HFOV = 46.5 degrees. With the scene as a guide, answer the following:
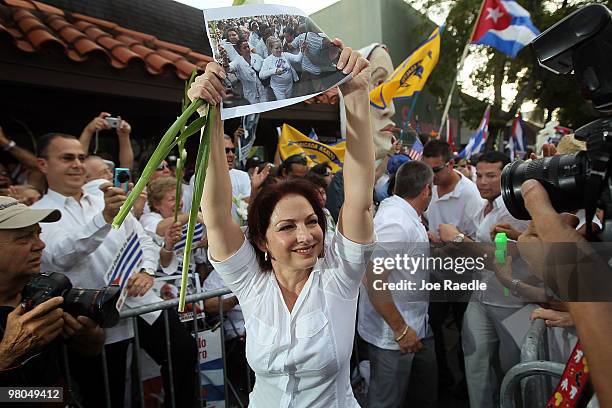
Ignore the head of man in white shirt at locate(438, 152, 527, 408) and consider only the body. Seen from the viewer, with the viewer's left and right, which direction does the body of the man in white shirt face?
facing the viewer and to the left of the viewer

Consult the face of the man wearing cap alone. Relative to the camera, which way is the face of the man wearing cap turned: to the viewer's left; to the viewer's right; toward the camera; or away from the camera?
to the viewer's right

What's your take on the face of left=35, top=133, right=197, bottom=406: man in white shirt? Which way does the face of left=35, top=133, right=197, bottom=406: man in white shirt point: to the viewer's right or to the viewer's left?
to the viewer's right

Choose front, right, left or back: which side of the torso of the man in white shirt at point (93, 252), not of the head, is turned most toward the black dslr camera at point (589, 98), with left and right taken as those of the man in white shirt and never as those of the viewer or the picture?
front

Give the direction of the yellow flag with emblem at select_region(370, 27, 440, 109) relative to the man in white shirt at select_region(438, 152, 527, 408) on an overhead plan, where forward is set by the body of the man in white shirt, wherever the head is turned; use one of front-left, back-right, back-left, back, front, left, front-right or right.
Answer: back-right

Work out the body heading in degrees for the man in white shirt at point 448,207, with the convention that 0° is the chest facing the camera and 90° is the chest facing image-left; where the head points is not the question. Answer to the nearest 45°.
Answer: approximately 45°

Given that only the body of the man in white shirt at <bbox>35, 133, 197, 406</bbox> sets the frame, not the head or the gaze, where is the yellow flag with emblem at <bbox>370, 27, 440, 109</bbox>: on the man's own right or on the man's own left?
on the man's own left

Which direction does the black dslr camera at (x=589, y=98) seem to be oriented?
to the viewer's left

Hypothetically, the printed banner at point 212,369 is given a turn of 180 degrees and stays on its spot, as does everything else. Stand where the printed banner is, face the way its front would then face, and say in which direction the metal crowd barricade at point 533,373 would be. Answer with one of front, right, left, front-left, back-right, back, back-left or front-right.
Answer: back-right

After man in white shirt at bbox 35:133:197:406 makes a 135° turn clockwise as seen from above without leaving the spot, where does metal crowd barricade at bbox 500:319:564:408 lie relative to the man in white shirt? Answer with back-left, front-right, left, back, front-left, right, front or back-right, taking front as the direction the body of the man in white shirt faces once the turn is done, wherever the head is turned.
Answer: back-left
